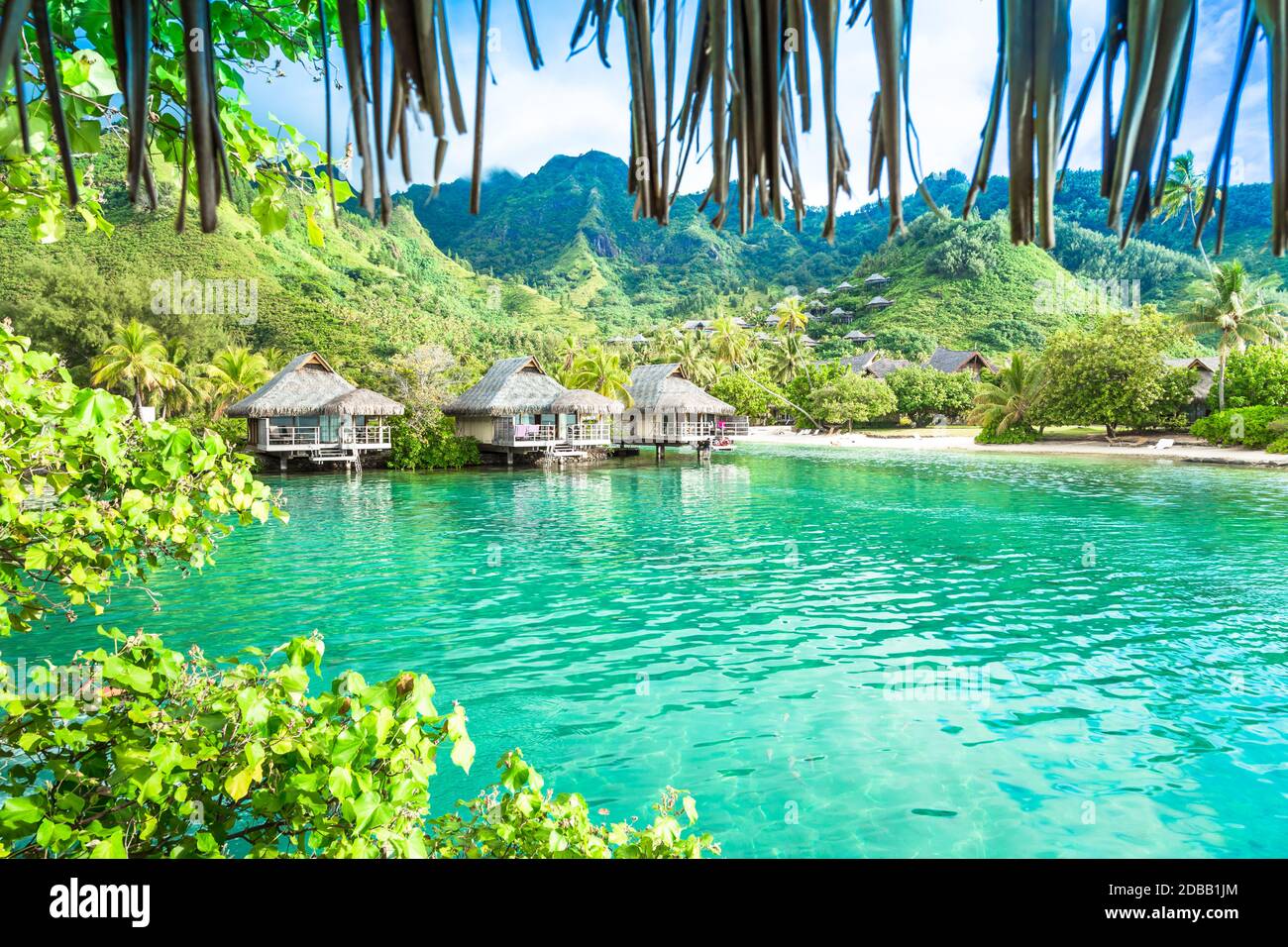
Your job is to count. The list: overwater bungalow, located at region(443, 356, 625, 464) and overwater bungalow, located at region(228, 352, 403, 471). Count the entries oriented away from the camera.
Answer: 0

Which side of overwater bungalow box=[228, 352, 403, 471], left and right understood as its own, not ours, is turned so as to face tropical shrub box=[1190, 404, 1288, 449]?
left

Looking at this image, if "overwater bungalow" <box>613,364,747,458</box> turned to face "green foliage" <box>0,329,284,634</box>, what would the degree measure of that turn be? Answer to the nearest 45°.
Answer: approximately 45° to its right

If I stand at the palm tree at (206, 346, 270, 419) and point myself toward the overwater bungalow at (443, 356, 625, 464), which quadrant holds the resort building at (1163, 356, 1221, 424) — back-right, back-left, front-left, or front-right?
front-left

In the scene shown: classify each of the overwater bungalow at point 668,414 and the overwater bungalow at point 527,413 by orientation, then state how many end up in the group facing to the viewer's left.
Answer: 0

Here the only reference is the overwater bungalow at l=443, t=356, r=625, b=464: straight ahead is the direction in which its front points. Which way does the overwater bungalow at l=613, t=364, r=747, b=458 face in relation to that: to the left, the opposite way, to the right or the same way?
the same way

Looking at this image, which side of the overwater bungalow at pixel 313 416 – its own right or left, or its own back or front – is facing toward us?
front

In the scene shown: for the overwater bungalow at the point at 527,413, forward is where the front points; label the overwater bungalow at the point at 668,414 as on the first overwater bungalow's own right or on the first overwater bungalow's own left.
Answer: on the first overwater bungalow's own left

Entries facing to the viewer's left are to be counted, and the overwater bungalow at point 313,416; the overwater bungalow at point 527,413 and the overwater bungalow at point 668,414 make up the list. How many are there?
0

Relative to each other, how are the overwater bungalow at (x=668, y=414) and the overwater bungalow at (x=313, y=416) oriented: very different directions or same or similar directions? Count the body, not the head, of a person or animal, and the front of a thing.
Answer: same or similar directions

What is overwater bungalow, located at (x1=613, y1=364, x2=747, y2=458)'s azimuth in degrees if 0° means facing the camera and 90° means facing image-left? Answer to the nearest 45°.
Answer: approximately 315°

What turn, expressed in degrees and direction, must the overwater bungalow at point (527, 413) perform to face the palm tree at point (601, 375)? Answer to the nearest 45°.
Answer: approximately 90° to its left

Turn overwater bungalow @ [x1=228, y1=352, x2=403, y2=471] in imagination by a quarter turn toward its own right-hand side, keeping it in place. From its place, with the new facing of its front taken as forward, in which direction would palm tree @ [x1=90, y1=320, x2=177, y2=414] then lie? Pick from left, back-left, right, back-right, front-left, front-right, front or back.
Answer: front-right

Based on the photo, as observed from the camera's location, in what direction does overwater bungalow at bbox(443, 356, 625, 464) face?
facing the viewer and to the right of the viewer

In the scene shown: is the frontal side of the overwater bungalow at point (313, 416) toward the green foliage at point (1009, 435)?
no

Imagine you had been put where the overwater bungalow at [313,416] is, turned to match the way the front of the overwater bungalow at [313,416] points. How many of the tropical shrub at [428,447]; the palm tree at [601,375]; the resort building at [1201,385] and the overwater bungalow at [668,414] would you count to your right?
0

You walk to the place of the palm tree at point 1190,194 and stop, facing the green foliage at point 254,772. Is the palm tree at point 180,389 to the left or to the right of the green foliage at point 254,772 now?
right
